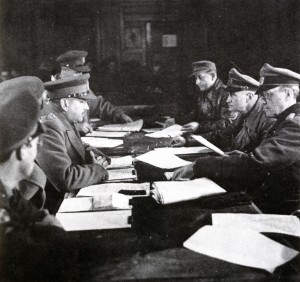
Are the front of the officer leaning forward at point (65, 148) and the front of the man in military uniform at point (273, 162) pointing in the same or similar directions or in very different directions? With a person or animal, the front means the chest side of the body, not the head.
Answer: very different directions

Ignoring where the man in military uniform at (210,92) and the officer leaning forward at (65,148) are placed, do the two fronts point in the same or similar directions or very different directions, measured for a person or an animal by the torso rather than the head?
very different directions

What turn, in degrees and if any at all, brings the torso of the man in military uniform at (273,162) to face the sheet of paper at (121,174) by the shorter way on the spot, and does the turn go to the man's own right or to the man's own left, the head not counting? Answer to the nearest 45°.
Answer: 0° — they already face it

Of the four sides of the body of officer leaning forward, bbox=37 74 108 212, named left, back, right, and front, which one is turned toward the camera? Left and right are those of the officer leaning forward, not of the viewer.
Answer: right

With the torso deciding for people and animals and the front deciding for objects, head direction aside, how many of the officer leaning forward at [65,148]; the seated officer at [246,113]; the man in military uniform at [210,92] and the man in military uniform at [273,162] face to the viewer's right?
1

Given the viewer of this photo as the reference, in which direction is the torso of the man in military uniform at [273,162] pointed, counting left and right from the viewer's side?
facing to the left of the viewer

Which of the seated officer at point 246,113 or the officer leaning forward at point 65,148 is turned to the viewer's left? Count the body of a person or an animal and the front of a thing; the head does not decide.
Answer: the seated officer

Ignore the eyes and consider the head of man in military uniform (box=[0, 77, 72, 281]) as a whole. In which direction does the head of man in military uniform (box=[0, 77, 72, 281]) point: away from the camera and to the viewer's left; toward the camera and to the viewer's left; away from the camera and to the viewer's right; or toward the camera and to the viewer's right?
away from the camera and to the viewer's right

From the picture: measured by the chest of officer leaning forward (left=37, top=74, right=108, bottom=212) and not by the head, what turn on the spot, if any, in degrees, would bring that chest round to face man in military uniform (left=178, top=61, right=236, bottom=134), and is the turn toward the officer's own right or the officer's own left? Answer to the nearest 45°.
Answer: approximately 45° to the officer's own left

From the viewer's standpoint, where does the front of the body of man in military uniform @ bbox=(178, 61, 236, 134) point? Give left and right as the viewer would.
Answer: facing the viewer and to the left of the viewer

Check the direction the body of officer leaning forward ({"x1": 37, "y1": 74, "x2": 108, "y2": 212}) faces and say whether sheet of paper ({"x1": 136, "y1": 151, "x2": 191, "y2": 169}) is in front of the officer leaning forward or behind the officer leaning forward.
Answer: in front

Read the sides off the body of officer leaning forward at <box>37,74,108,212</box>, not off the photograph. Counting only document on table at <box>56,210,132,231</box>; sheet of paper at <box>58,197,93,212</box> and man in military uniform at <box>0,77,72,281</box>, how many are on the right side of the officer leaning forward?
3

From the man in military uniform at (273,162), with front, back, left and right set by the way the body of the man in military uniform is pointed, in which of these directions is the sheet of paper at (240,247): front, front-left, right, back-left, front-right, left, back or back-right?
left

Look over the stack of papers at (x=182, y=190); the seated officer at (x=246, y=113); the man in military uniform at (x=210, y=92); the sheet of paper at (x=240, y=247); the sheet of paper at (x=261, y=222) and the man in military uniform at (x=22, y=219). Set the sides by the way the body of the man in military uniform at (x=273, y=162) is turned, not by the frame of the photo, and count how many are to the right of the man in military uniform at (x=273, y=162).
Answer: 2

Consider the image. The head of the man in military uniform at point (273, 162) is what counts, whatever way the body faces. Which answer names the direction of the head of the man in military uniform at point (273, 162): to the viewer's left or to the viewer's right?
to the viewer's left

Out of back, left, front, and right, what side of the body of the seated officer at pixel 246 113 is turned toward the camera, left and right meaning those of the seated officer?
left

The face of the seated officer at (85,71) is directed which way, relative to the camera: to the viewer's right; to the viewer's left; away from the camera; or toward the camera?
to the viewer's right
